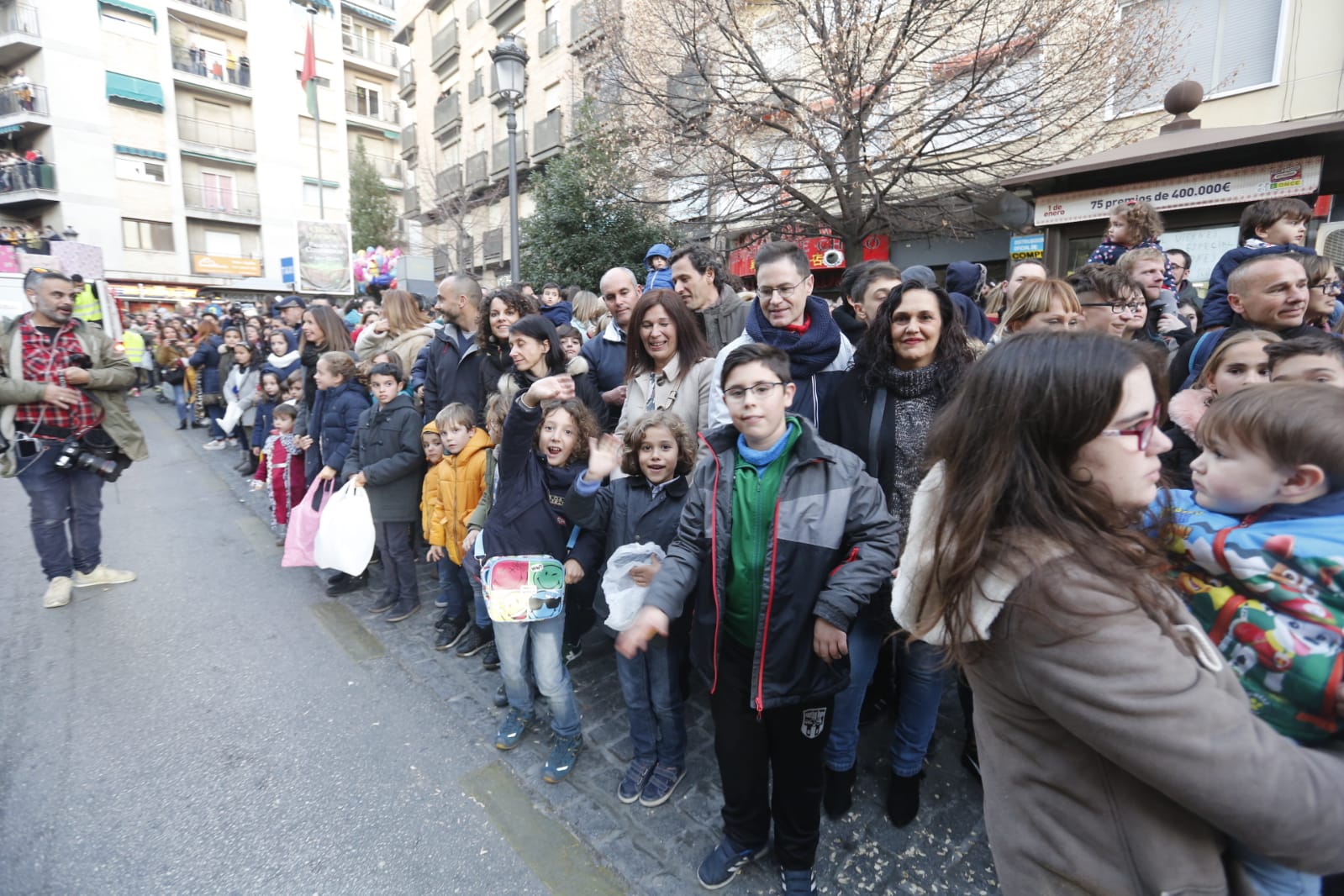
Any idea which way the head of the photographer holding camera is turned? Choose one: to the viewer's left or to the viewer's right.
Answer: to the viewer's right

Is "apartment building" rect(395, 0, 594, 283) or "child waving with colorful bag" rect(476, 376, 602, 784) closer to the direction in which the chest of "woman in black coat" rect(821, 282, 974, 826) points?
the child waving with colorful bag

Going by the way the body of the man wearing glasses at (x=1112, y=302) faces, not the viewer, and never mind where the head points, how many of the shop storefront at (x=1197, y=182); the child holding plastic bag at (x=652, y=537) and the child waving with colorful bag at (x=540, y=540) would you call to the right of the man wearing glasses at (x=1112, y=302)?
2

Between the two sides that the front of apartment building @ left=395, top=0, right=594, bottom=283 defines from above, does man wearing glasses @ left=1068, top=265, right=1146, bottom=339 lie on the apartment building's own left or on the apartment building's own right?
on the apartment building's own left

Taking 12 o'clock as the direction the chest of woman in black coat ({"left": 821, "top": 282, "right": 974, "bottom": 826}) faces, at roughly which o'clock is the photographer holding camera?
The photographer holding camera is roughly at 3 o'clock from the woman in black coat.
